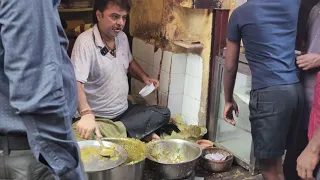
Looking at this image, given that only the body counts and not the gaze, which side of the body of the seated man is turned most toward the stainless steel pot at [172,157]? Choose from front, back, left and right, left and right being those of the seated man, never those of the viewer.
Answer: front

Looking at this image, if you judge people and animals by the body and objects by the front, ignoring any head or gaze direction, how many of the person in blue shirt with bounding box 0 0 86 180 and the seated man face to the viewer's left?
0

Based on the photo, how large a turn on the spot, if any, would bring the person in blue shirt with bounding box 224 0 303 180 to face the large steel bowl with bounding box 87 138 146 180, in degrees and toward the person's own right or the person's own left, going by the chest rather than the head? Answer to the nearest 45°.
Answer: approximately 45° to the person's own left

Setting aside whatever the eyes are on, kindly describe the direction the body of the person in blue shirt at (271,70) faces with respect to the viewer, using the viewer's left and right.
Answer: facing away from the viewer and to the left of the viewer

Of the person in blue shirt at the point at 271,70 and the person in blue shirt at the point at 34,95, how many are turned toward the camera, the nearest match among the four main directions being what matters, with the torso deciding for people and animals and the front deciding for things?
0

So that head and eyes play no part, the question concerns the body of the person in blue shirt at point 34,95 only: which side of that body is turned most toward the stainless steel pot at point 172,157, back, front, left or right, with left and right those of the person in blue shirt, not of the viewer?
front

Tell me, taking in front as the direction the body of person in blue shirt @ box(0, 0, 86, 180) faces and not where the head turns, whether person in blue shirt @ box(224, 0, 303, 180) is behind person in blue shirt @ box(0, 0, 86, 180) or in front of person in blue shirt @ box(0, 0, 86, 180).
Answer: in front

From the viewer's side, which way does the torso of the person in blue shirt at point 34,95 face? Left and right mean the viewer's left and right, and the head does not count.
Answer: facing away from the viewer and to the right of the viewer

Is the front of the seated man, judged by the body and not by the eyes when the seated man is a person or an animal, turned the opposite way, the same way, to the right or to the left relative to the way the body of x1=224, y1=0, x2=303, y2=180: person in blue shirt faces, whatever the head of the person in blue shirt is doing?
the opposite way

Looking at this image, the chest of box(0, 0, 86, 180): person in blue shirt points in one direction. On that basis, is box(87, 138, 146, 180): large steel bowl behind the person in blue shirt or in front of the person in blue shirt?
in front

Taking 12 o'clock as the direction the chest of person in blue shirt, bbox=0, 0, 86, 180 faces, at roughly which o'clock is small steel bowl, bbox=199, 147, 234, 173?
The small steel bowl is roughly at 12 o'clock from the person in blue shirt.
